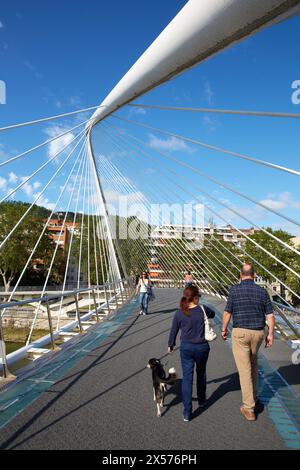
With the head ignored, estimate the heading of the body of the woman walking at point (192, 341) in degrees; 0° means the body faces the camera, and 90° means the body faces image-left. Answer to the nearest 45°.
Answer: approximately 180°

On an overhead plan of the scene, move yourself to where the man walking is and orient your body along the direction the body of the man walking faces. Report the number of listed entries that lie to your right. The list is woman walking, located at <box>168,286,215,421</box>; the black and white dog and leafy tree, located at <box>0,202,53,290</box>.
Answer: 0

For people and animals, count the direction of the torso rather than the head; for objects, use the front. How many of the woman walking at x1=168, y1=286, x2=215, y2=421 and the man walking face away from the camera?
2

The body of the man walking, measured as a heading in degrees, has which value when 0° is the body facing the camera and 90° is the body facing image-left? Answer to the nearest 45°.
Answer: approximately 180°

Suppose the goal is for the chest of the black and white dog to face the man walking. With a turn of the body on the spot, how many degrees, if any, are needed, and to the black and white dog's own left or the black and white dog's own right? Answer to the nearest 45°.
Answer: approximately 135° to the black and white dog's own right

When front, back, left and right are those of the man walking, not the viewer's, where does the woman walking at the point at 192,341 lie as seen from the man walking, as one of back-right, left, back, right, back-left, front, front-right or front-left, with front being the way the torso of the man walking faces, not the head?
left

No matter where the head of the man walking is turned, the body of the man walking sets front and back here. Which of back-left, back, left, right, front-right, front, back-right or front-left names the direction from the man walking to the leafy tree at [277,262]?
front

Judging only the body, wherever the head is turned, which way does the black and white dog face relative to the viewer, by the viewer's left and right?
facing away from the viewer and to the left of the viewer

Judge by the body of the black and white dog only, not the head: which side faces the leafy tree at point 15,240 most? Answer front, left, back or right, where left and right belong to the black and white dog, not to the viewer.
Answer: front

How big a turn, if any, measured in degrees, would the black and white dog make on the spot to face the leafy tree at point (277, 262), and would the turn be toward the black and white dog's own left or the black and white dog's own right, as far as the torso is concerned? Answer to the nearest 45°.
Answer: approximately 45° to the black and white dog's own right

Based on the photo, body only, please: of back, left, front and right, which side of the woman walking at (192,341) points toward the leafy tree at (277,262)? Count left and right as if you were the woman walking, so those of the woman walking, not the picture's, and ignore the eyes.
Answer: front

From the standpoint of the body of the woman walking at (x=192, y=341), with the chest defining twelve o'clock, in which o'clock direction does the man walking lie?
The man walking is roughly at 3 o'clock from the woman walking.

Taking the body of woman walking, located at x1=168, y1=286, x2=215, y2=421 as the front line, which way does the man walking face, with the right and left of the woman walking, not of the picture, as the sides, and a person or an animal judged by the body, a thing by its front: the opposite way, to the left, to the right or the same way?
the same way
